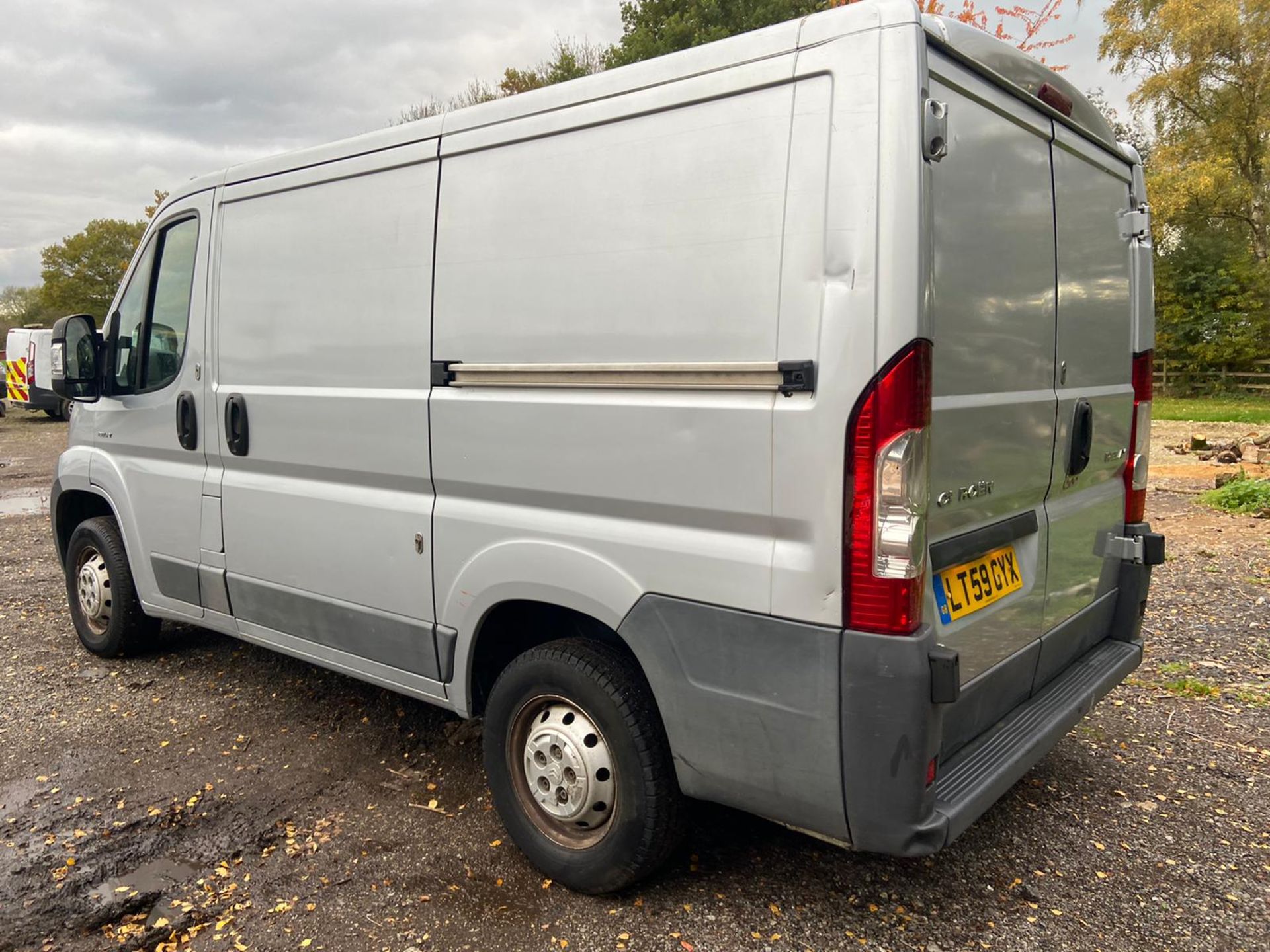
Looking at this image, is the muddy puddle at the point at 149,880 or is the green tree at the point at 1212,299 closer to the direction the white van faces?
the green tree

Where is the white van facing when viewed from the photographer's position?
facing away from the viewer and to the right of the viewer

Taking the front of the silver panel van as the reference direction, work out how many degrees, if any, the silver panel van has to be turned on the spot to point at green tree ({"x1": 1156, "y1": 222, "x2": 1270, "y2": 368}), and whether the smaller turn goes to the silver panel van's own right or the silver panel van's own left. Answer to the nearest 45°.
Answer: approximately 90° to the silver panel van's own right

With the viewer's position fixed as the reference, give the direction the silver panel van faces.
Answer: facing away from the viewer and to the left of the viewer

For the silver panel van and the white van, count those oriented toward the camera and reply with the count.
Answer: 0

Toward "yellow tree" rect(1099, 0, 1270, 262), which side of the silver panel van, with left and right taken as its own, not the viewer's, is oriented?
right

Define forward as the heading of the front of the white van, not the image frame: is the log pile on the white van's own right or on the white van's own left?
on the white van's own right

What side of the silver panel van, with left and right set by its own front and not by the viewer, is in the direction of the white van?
front

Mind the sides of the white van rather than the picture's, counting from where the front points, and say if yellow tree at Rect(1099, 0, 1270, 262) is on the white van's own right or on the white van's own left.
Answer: on the white van's own right

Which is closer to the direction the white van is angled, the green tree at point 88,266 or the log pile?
the green tree

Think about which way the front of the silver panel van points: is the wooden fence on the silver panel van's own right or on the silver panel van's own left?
on the silver panel van's own right

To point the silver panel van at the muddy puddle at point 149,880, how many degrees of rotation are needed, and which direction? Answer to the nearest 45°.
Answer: approximately 45° to its left
